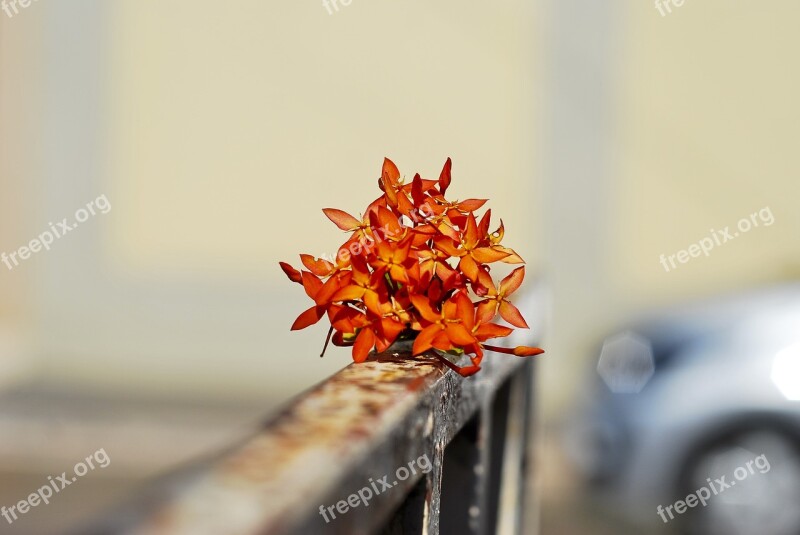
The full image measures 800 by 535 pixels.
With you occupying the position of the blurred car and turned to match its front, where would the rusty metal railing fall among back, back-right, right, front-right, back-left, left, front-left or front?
left

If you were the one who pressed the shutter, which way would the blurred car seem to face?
facing to the left of the viewer
